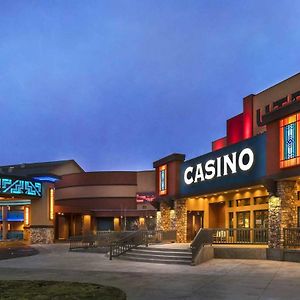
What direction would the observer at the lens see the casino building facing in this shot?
facing the viewer and to the left of the viewer

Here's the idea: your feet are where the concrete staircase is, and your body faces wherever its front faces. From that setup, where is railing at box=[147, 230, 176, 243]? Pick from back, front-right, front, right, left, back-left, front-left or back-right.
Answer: back

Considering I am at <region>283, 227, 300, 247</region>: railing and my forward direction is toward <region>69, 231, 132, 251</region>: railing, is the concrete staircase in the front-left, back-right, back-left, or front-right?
front-left

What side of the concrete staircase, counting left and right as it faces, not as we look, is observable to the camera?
front

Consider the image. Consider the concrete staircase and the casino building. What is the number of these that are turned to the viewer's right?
0
